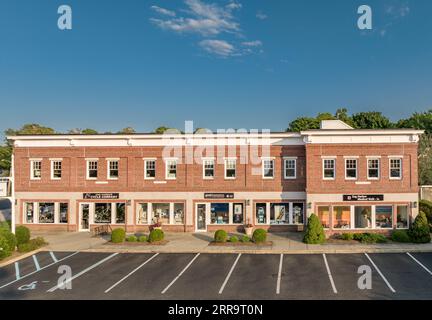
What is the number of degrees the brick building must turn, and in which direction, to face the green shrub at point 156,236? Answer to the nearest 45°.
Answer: approximately 45° to its right

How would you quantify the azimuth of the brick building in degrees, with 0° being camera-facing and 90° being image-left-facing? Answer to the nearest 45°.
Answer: approximately 0°

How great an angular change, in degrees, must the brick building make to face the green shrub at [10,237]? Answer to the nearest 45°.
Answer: approximately 45° to its right

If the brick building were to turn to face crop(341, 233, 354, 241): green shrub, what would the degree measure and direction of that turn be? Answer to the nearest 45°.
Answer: approximately 45° to its left

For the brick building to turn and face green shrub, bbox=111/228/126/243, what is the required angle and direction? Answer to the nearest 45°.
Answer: approximately 45° to its right
